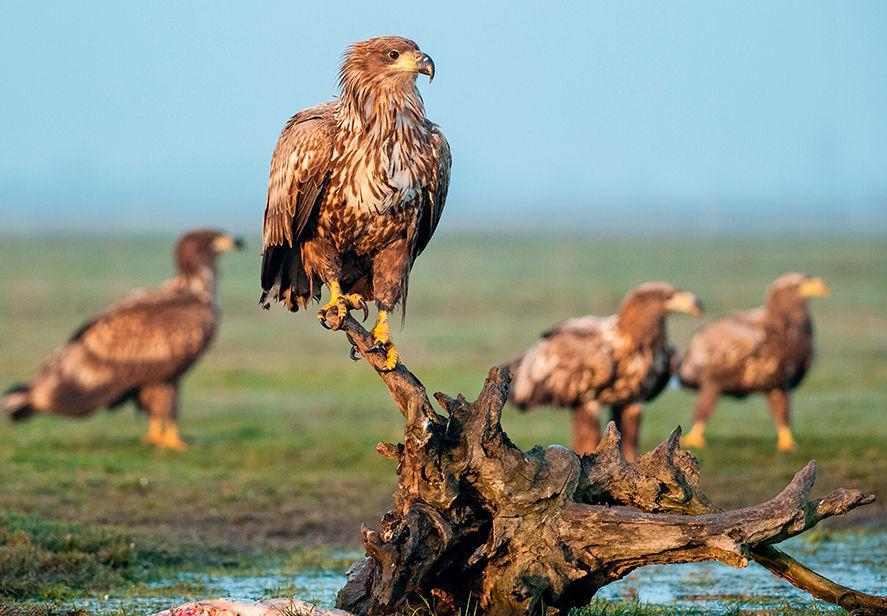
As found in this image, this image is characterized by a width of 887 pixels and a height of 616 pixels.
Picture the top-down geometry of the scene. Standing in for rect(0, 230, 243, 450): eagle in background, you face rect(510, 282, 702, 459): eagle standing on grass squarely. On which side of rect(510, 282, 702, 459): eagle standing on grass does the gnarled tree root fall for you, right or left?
right

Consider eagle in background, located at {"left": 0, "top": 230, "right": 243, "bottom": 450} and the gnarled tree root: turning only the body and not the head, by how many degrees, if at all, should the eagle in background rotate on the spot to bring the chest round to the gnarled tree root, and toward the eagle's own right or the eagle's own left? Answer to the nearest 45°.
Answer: approximately 90° to the eagle's own right

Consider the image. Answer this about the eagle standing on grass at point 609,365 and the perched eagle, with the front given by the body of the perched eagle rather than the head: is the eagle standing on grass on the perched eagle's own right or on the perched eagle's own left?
on the perched eagle's own left

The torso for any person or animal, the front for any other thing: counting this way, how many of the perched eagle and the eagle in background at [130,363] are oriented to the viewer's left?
0

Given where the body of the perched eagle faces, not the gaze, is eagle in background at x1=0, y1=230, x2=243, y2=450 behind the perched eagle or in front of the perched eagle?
behind

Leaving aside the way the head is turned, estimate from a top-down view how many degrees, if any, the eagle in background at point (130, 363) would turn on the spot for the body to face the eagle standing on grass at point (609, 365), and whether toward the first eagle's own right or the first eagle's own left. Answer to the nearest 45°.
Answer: approximately 45° to the first eagle's own right

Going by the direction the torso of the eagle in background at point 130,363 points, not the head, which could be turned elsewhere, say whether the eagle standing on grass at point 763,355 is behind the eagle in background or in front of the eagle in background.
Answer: in front

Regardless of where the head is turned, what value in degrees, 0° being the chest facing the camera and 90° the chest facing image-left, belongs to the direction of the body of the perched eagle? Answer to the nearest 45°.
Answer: approximately 315°

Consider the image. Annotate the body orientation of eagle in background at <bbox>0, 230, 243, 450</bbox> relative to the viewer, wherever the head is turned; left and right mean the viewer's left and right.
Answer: facing to the right of the viewer

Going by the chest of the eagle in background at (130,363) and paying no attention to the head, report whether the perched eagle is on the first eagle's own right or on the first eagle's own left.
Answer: on the first eagle's own right
